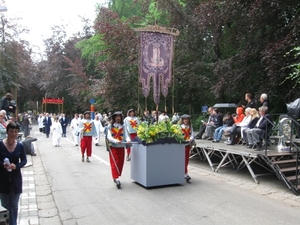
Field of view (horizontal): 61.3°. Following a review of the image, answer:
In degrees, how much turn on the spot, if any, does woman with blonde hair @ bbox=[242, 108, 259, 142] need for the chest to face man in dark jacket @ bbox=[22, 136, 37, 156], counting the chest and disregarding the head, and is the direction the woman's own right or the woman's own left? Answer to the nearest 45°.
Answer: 0° — they already face them

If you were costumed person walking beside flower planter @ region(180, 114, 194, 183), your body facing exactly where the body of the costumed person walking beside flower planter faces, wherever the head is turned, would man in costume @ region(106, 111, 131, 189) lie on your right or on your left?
on your right

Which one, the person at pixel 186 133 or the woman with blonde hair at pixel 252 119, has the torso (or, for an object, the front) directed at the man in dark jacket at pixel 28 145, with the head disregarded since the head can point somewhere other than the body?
the woman with blonde hair

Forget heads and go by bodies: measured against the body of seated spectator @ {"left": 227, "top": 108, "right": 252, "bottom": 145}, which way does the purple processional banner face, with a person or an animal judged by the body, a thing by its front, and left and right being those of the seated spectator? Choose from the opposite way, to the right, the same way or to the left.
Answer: to the left

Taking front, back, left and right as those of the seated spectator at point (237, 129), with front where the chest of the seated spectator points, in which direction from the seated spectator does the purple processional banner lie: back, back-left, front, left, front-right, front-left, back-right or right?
front-left

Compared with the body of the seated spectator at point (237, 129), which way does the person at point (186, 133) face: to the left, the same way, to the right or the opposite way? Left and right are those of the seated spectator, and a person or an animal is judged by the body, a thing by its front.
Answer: to the left

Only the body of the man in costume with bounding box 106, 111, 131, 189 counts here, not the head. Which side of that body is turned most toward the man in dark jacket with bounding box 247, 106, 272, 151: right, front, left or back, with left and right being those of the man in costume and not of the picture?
left

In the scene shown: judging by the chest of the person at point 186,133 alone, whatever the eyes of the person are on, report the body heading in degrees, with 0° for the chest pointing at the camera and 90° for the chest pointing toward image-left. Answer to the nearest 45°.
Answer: approximately 0°

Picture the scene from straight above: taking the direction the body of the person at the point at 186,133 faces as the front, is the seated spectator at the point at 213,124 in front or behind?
behind

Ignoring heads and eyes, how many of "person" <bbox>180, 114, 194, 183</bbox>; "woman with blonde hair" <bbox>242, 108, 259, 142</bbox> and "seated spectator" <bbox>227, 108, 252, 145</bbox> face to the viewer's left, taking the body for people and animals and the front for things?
2

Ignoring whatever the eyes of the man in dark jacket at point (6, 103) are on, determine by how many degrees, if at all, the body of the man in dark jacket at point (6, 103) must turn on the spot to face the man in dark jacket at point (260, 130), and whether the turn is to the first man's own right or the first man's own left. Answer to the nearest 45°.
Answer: approximately 45° to the first man's own right

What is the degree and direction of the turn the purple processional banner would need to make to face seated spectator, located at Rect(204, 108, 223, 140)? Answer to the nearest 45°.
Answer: approximately 135° to its left

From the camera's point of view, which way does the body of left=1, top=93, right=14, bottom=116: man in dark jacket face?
to the viewer's right

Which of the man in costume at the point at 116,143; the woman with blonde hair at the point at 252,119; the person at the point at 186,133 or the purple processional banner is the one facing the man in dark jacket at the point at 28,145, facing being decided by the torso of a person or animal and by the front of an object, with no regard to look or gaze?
the woman with blonde hair

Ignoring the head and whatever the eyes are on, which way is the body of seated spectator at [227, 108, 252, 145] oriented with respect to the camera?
to the viewer's left
